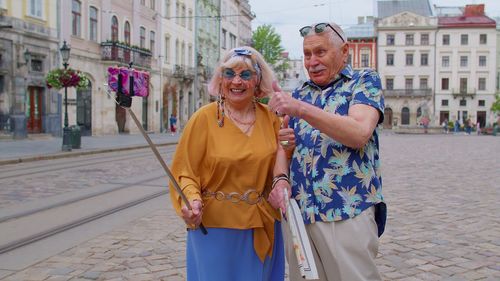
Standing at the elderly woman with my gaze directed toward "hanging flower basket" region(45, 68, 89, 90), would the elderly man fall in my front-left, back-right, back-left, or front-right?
back-right

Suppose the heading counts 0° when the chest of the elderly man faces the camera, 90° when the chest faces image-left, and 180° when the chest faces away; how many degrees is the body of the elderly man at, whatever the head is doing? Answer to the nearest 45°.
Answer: approximately 45°

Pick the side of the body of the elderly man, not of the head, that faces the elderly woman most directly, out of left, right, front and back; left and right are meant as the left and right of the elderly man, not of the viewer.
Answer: right

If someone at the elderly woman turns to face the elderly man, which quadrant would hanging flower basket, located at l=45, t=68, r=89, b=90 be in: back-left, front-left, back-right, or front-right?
back-left

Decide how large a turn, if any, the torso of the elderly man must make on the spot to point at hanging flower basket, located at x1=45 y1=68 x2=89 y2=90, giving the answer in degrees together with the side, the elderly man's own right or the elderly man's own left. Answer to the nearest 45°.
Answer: approximately 90° to the elderly man's own right

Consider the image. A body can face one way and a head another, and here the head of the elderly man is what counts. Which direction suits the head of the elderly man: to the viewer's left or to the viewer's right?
to the viewer's left
